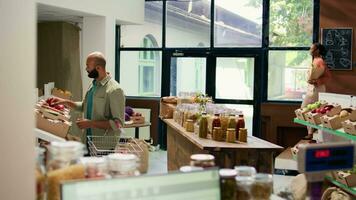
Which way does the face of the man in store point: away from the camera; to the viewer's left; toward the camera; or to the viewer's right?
to the viewer's left

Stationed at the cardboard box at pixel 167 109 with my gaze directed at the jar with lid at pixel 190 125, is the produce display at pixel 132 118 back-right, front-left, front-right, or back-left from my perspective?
back-right

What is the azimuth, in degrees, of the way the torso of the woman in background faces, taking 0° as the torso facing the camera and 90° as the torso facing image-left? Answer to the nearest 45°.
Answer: approximately 90°

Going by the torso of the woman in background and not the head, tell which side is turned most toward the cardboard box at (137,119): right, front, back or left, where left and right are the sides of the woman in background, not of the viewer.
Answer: front

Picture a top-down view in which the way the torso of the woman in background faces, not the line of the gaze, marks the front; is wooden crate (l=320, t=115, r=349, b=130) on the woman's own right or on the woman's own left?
on the woman's own left

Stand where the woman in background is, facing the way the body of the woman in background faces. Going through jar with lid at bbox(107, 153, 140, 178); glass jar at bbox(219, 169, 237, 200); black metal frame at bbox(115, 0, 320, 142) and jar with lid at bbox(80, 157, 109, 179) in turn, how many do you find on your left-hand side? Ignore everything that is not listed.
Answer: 3

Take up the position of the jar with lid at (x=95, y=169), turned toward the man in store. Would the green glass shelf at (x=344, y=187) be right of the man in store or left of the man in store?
right

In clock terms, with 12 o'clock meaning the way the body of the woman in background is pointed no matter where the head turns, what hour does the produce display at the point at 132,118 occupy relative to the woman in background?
The produce display is roughly at 12 o'clock from the woman in background.

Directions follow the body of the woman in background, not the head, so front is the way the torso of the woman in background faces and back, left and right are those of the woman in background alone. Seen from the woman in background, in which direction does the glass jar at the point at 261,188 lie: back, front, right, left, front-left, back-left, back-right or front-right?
left
